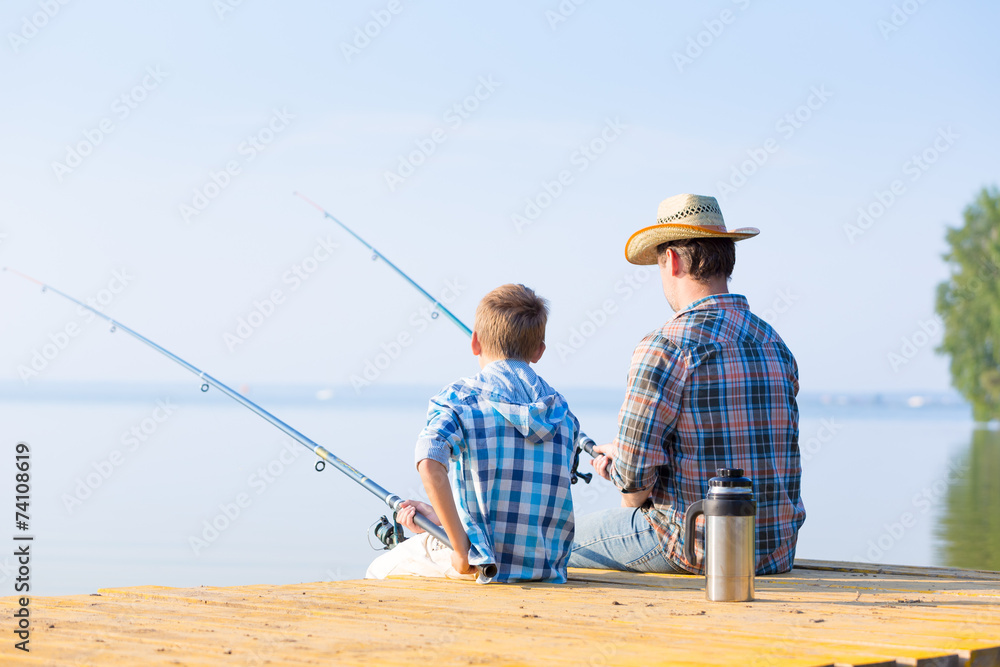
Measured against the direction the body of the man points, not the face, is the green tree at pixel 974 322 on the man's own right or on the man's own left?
on the man's own right

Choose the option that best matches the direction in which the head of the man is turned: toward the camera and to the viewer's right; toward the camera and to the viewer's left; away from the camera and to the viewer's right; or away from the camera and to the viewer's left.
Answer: away from the camera and to the viewer's left

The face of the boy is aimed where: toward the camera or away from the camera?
away from the camera

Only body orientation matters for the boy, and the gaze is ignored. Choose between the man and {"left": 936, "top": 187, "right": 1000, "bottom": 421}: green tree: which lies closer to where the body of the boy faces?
the green tree

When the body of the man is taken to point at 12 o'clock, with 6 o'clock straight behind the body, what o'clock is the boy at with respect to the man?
The boy is roughly at 10 o'clock from the man.

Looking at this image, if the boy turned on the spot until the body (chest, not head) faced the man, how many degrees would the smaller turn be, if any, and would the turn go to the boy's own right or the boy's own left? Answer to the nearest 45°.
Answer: approximately 135° to the boy's own right

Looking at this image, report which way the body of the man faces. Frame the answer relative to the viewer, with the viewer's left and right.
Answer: facing away from the viewer and to the left of the viewer

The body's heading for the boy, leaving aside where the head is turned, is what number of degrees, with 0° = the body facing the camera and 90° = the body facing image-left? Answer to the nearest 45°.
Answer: approximately 135°

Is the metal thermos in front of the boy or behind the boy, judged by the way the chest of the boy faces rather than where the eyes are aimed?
behind

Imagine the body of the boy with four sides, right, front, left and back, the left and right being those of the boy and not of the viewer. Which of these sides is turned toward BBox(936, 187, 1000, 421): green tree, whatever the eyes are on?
right

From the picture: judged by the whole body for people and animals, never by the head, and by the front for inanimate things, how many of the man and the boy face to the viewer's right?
0

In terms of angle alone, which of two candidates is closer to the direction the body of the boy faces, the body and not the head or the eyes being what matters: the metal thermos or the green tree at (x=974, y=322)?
the green tree
